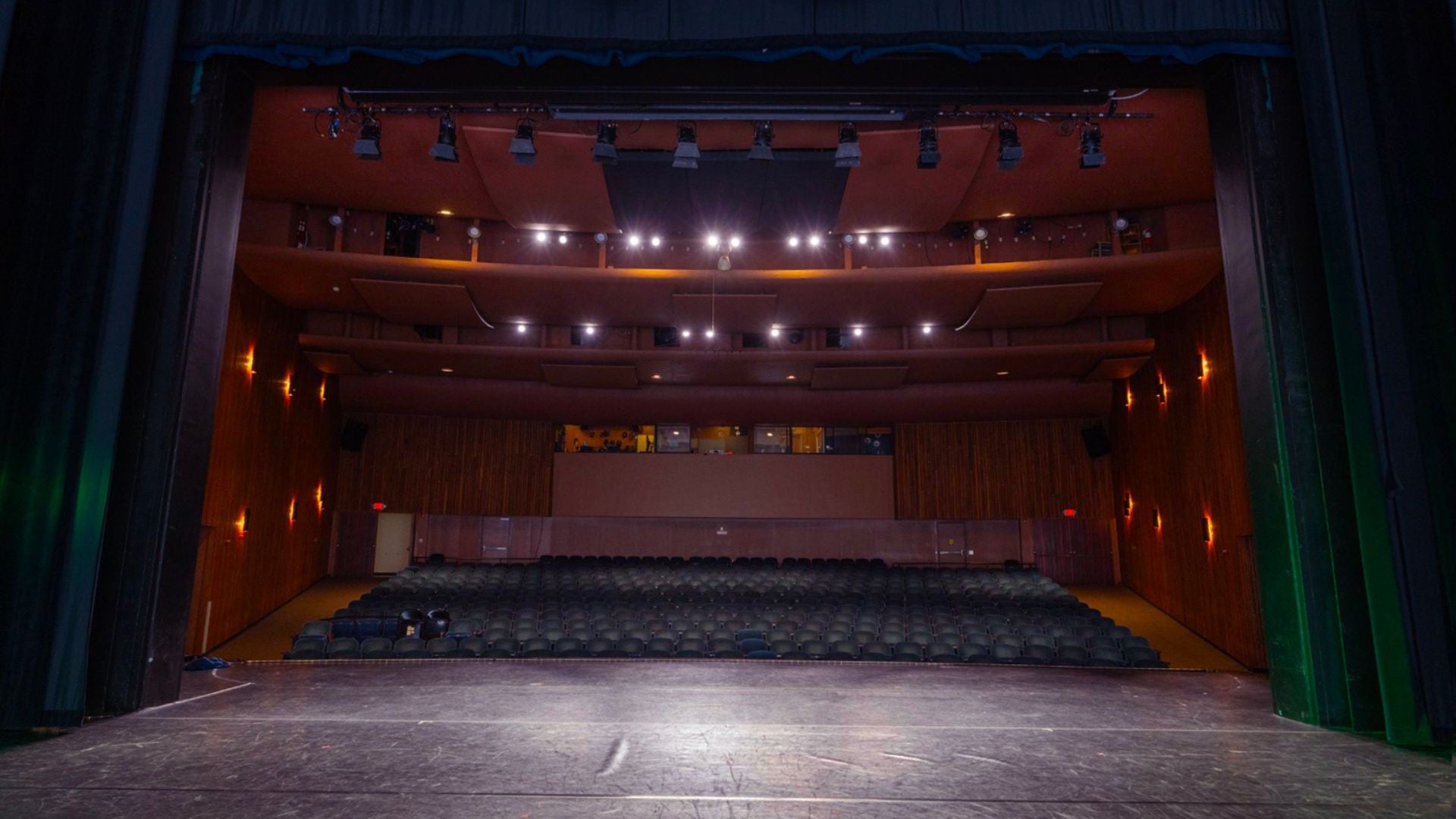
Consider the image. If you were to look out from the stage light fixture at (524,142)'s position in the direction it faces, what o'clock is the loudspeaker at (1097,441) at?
The loudspeaker is roughly at 8 o'clock from the stage light fixture.

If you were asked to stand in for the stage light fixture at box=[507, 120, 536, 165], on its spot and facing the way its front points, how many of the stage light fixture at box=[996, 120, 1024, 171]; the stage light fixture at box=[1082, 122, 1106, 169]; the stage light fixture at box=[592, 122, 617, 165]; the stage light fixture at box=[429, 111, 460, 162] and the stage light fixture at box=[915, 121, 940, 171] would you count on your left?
4

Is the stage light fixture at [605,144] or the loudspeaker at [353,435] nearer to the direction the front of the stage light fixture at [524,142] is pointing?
the stage light fixture

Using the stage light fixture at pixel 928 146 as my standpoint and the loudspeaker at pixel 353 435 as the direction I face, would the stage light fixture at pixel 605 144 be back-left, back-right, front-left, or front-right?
front-left

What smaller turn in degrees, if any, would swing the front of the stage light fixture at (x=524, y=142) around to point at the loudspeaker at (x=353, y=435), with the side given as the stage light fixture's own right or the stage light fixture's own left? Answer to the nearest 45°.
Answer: approximately 180°

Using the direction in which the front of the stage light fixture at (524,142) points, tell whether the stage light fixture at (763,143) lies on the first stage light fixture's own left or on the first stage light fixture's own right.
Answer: on the first stage light fixture's own left

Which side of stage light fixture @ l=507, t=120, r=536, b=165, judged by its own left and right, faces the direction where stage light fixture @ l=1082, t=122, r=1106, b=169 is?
left

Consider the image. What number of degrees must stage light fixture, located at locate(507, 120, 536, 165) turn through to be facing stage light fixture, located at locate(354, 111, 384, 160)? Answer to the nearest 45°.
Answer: approximately 135° to its right

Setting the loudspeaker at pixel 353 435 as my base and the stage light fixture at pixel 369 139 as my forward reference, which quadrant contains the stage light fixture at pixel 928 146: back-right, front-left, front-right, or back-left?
front-left

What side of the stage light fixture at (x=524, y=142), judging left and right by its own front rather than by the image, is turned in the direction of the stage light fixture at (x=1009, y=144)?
left

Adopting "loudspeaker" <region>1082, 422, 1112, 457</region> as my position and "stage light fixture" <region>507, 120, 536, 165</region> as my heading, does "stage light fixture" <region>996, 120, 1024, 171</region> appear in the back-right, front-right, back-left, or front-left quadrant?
front-left

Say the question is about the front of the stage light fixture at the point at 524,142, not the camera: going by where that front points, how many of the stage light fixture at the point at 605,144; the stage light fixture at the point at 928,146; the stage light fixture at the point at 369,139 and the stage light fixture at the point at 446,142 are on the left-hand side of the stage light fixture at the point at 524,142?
2

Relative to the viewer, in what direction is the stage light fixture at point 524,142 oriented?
toward the camera

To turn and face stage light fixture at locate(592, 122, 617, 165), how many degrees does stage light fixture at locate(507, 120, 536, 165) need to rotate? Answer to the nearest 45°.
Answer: approximately 90° to its left

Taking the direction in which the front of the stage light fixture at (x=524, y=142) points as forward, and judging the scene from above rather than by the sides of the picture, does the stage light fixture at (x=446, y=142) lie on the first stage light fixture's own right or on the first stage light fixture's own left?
on the first stage light fixture's own right

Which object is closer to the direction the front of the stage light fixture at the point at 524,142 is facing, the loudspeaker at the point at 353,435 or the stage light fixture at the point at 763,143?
the stage light fixture

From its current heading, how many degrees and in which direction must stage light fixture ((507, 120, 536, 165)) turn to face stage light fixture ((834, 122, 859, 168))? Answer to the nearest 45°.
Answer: approximately 90° to its left
